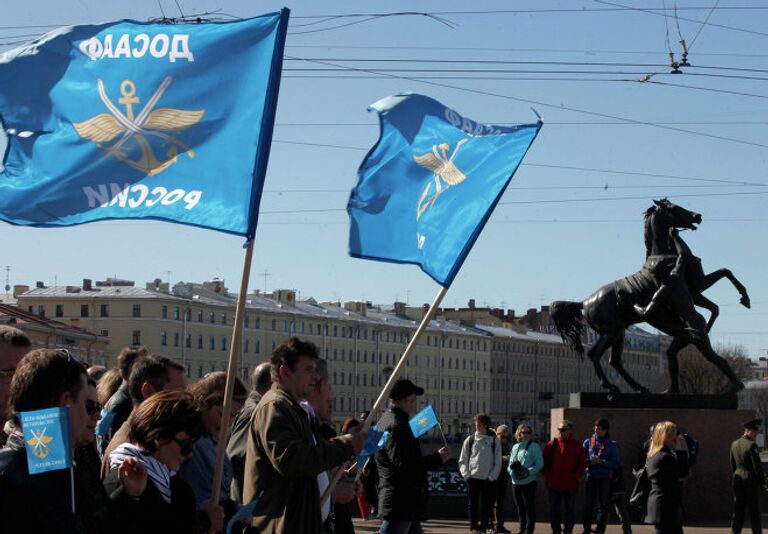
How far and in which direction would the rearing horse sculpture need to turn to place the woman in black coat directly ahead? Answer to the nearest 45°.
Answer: approximately 90° to its right

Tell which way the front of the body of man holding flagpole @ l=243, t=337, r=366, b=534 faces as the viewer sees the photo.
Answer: to the viewer's right

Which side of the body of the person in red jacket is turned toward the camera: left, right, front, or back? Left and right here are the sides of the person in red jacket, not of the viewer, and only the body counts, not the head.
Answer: front

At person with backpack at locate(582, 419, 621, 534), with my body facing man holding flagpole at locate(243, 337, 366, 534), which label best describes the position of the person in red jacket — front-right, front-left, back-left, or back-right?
front-right

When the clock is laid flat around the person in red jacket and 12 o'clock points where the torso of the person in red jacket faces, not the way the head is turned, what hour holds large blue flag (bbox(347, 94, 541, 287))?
The large blue flag is roughly at 12 o'clock from the person in red jacket.

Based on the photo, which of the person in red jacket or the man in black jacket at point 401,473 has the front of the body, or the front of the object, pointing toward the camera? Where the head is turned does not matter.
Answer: the person in red jacket

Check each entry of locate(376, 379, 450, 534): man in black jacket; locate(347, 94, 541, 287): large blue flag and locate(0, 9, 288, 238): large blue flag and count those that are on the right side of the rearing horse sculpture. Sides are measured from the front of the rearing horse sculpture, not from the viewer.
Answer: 3
